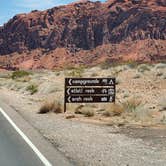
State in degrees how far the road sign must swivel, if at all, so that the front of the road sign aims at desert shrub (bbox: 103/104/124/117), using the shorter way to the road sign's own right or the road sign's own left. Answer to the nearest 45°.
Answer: approximately 45° to the road sign's own left

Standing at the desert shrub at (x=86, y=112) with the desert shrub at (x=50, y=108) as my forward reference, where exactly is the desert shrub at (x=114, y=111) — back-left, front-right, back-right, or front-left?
back-right

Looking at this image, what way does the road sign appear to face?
toward the camera

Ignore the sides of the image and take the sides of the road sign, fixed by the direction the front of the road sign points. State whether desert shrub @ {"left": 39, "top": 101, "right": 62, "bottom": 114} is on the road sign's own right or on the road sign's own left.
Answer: on the road sign's own right
